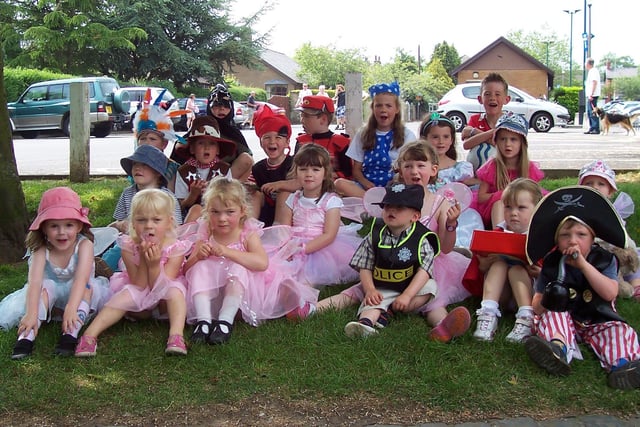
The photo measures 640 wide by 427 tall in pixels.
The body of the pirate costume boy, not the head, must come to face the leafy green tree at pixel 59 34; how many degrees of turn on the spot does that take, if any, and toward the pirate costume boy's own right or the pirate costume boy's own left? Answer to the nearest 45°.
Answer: approximately 135° to the pirate costume boy's own right

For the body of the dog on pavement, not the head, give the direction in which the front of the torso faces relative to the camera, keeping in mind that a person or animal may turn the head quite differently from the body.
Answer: to the viewer's left

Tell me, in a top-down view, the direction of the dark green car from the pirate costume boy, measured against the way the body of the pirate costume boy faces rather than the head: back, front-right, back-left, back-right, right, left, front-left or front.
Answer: back-right

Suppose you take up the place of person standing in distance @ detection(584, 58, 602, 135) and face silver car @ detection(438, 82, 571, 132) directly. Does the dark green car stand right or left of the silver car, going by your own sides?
left

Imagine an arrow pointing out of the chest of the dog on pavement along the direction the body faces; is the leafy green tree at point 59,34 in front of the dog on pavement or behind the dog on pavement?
in front
